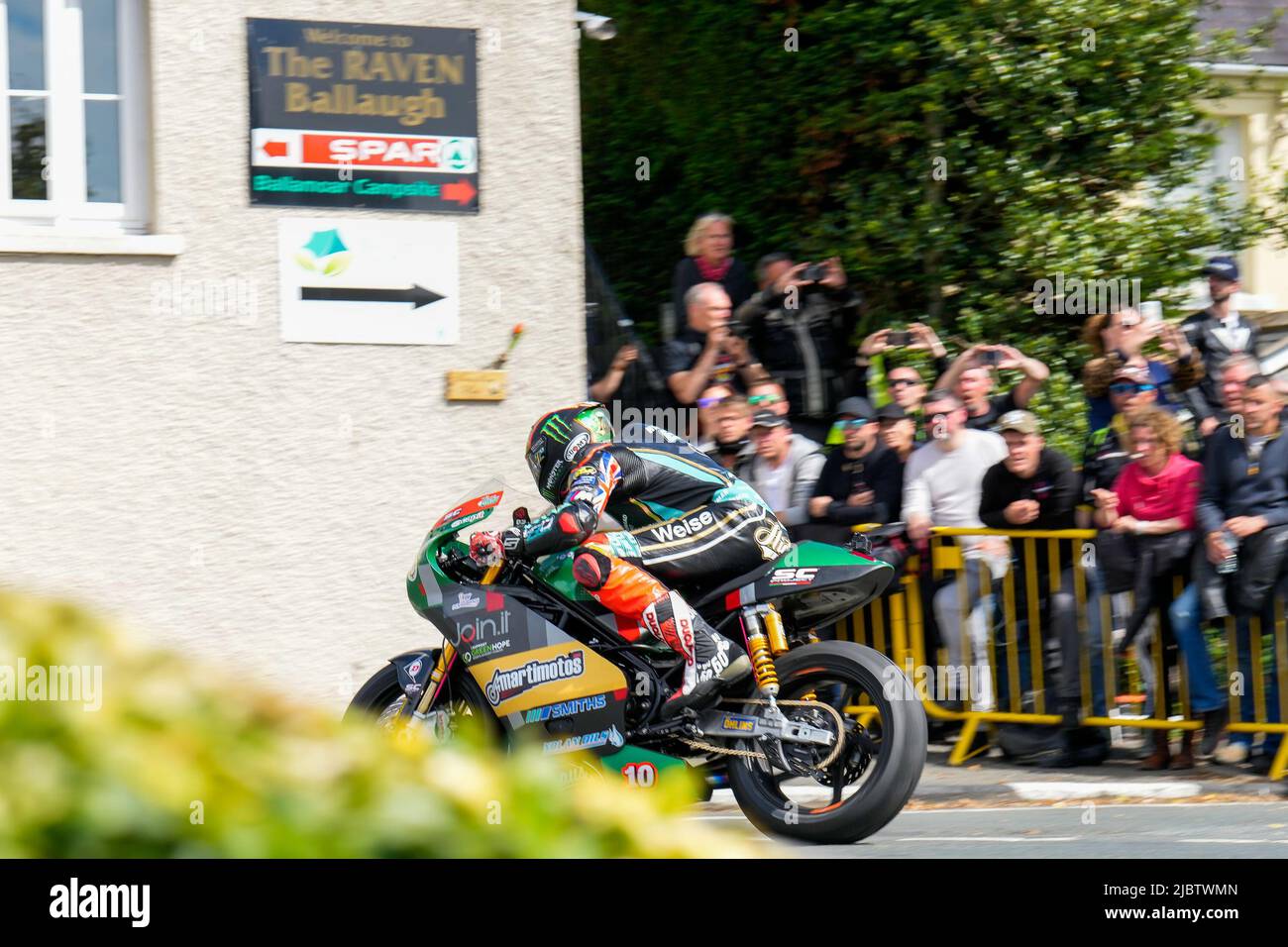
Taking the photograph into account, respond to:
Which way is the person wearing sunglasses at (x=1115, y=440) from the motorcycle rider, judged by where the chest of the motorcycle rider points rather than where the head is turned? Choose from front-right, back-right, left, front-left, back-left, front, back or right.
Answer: back-right

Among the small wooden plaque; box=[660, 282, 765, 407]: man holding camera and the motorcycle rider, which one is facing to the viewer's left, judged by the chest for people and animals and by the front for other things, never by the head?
the motorcycle rider

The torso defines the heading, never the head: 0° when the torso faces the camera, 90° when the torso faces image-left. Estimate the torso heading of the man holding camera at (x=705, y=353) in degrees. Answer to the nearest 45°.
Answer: approximately 315°

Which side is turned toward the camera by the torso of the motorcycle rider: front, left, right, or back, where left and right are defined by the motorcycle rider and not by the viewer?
left

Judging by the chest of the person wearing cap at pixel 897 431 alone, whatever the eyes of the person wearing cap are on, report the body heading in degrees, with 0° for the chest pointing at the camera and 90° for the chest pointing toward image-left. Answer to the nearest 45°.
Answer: approximately 45°

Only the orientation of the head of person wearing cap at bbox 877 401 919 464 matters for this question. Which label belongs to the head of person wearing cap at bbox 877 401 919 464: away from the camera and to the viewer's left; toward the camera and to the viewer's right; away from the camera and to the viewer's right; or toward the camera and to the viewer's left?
toward the camera and to the viewer's left

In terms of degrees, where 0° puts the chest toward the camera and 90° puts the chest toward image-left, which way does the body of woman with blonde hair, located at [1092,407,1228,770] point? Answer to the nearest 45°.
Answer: approximately 45°

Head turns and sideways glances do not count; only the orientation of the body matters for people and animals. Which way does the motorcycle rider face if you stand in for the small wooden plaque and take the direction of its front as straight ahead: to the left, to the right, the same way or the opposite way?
to the right

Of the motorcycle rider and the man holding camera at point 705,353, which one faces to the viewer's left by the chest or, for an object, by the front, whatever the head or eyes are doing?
the motorcycle rider

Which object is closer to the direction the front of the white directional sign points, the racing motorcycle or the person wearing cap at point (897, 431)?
the racing motorcycle

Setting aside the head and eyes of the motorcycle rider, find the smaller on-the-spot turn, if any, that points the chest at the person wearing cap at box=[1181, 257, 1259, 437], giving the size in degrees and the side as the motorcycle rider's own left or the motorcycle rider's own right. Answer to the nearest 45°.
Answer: approximately 135° to the motorcycle rider's own right

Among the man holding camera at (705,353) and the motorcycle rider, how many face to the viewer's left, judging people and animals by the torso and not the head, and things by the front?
1
